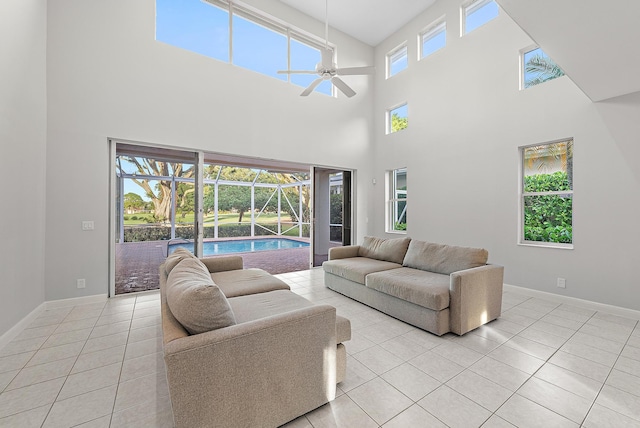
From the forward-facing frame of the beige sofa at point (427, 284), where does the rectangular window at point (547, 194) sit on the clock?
The rectangular window is roughly at 6 o'clock from the beige sofa.

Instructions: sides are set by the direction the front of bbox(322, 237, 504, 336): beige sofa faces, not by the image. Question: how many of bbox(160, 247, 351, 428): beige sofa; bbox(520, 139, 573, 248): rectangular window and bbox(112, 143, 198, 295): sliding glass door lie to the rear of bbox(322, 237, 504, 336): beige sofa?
1

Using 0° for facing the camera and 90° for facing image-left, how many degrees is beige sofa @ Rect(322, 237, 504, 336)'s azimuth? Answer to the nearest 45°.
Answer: approximately 45°

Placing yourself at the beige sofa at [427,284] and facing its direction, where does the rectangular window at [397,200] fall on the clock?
The rectangular window is roughly at 4 o'clock from the beige sofa.

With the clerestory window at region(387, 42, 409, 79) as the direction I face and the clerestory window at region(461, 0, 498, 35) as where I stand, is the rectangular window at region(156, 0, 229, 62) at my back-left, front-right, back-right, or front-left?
front-left

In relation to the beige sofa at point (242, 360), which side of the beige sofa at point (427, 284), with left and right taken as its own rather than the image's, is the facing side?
front
